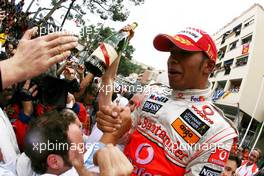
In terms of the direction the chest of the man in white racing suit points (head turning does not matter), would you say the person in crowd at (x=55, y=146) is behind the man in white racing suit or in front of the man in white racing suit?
in front

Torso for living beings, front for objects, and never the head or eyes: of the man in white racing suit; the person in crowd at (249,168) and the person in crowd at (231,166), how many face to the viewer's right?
0

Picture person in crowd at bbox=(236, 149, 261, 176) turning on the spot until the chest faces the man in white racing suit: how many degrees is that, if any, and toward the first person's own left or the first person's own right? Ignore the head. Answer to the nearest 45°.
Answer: approximately 45° to the first person's own left

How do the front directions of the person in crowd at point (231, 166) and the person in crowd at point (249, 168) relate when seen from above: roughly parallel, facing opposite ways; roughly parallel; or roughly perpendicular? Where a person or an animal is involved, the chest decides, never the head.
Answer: roughly parallel

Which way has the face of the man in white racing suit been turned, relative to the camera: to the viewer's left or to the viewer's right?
to the viewer's left

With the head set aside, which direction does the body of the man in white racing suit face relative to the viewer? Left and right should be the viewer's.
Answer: facing the viewer and to the left of the viewer

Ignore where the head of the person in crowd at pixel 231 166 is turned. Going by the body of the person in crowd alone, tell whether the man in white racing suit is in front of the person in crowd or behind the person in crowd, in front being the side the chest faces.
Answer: in front
